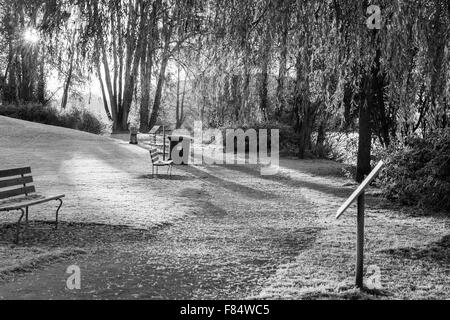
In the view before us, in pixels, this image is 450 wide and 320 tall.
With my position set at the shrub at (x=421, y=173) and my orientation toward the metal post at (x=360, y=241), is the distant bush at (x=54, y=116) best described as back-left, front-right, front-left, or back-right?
back-right

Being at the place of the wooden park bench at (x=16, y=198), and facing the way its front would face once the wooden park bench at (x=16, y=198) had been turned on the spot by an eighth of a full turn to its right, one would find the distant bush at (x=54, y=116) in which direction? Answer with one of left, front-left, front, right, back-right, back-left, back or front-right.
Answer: back

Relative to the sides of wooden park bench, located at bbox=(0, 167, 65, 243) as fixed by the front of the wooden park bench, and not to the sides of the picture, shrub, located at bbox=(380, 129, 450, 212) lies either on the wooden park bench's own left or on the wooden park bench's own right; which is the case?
on the wooden park bench's own left

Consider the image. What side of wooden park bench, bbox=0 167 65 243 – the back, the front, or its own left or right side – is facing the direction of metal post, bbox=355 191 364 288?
front

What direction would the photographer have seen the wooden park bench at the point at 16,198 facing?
facing the viewer and to the right of the viewer
